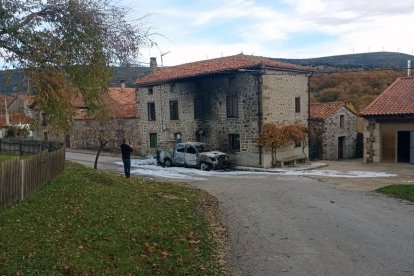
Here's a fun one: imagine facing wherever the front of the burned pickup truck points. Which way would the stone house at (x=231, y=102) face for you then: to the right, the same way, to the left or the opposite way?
to the right

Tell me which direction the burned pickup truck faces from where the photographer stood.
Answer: facing the viewer and to the right of the viewer

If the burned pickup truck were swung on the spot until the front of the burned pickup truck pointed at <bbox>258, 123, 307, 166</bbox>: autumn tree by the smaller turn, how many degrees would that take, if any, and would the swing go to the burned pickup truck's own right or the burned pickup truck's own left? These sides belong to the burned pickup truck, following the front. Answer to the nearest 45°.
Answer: approximately 45° to the burned pickup truck's own left

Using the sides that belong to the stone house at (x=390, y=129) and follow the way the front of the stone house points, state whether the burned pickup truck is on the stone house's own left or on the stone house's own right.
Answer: on the stone house's own right

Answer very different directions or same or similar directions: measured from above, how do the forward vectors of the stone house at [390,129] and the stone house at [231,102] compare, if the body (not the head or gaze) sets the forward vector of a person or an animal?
same or similar directions

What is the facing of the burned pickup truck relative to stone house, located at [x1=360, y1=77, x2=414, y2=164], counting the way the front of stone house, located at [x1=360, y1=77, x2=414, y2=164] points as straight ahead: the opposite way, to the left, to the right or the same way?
to the left

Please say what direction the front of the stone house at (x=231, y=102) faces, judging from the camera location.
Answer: facing the viewer and to the left of the viewer

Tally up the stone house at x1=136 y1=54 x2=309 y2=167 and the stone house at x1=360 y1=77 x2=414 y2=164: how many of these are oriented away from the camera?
0

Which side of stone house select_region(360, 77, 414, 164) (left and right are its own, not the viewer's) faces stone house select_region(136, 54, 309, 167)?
right

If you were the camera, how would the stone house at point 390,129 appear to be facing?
facing the viewer

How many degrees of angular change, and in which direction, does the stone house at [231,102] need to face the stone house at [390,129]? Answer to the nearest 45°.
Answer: approximately 135° to its left

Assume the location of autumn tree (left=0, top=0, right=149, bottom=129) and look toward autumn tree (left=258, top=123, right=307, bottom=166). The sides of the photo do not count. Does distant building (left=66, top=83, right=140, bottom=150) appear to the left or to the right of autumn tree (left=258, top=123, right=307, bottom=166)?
left

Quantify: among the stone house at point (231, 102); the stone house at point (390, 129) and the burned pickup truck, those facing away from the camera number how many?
0

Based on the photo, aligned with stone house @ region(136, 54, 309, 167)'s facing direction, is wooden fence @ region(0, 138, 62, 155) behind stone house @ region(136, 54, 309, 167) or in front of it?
in front
